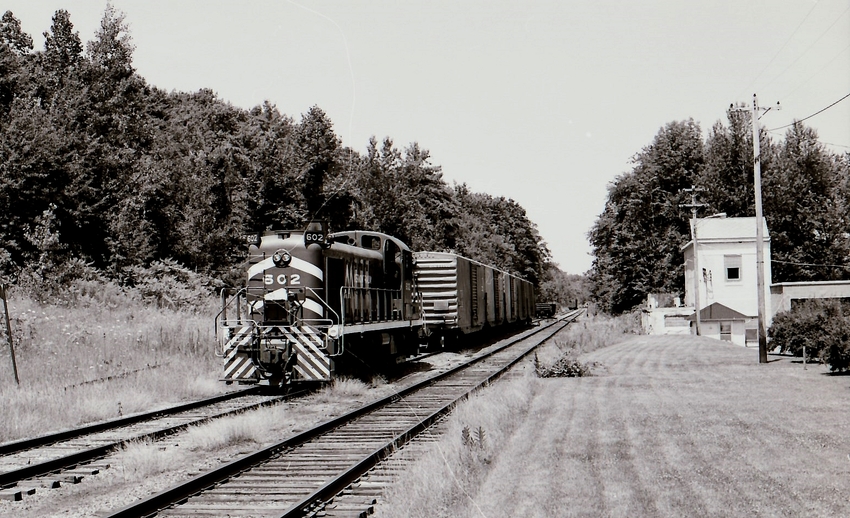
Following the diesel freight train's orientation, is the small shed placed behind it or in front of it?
behind

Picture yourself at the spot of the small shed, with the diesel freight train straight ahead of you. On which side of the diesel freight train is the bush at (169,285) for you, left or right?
right

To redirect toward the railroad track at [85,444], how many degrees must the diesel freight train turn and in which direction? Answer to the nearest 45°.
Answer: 0° — it already faces it

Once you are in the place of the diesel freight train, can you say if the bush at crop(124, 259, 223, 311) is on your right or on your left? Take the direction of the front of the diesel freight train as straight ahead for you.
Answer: on your right

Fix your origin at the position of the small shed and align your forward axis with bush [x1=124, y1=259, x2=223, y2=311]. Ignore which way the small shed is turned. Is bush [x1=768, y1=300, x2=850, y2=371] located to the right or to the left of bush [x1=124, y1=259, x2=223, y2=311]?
left

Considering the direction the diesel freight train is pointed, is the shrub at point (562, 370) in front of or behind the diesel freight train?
in front

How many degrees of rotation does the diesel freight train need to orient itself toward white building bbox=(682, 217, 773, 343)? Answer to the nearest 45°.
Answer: approximately 180°

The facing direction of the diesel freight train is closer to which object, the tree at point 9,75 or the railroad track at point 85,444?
the railroad track

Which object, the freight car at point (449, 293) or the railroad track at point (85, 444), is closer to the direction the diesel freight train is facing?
the railroad track

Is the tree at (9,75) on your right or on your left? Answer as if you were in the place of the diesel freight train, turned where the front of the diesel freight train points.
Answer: on your right

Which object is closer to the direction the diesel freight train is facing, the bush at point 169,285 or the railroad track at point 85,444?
the railroad track

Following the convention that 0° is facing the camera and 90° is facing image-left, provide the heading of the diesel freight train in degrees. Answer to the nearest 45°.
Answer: approximately 45°

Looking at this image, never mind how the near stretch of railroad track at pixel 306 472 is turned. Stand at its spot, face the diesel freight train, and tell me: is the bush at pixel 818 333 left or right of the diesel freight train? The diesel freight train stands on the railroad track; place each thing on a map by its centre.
right
